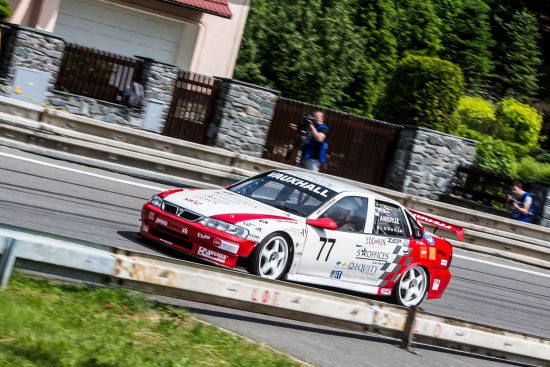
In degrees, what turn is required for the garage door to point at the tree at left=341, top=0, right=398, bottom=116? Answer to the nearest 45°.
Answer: approximately 135° to its left

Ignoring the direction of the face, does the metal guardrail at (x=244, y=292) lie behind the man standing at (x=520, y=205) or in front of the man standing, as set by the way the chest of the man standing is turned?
in front

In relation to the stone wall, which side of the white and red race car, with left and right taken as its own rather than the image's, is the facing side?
right

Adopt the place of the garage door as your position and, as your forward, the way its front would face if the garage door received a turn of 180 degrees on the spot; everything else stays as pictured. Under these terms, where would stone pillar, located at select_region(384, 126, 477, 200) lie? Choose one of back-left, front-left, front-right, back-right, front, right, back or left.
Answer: back-right

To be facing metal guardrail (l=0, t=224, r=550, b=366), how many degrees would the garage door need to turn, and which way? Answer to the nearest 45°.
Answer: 0° — it already faces it

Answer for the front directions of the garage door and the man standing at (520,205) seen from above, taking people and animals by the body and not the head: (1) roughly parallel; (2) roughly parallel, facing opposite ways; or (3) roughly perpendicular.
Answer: roughly perpendicular

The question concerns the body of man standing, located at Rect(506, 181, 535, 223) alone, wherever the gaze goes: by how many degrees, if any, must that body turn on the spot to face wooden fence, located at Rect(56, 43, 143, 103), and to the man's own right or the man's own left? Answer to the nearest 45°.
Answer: approximately 45° to the man's own right

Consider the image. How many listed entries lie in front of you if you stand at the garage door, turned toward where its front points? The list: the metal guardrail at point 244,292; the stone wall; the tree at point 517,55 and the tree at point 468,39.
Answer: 2

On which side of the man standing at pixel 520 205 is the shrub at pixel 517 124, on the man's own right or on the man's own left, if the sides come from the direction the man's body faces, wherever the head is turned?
on the man's own right

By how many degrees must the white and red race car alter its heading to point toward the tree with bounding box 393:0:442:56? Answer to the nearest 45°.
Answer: approximately 135° to its right

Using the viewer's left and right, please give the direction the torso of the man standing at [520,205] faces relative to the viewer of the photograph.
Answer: facing the viewer and to the left of the viewer

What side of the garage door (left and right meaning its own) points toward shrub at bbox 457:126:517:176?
left

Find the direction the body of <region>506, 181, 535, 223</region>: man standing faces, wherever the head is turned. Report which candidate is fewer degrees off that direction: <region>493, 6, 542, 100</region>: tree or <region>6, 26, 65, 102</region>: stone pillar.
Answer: the stone pillar

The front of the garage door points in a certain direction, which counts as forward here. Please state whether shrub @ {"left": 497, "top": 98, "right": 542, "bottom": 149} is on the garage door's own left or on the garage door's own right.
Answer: on the garage door's own left

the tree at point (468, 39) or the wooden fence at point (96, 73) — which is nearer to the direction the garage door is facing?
the wooden fence
